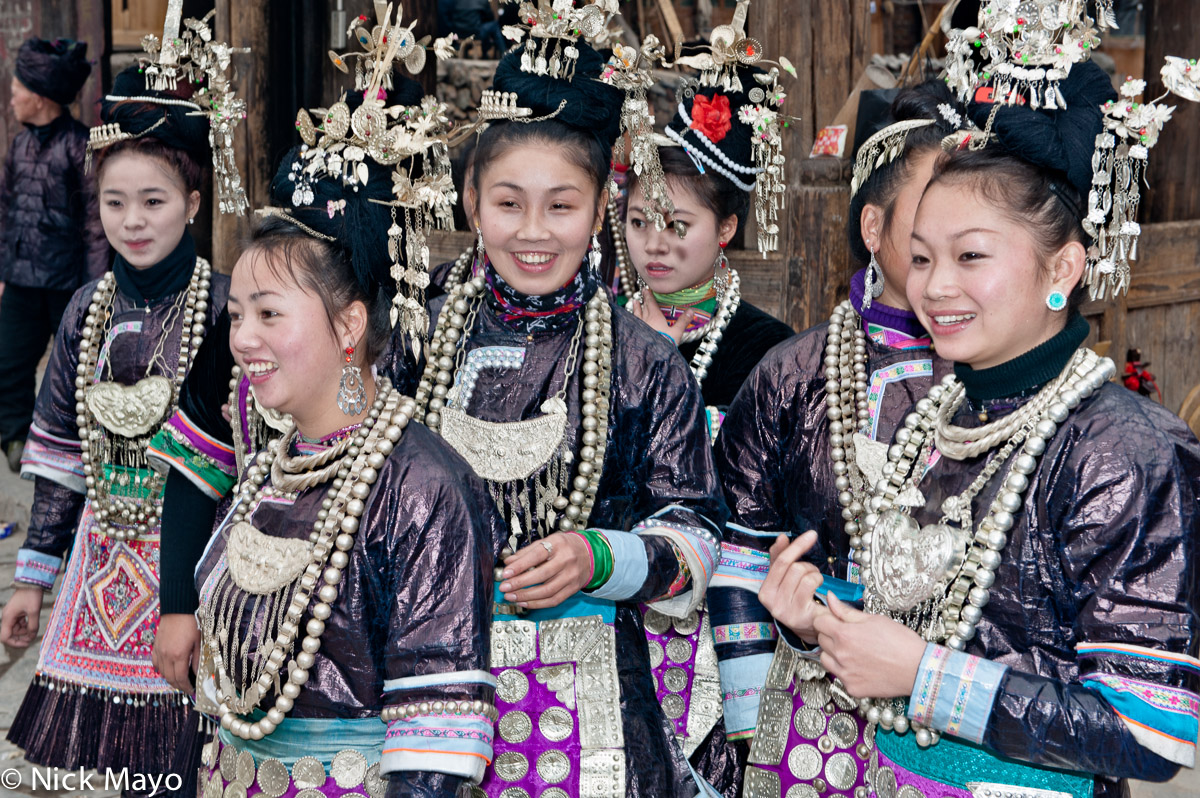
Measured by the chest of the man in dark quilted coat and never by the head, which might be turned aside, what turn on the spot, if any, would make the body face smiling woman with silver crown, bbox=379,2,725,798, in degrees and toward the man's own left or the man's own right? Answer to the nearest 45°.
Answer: approximately 45° to the man's own left

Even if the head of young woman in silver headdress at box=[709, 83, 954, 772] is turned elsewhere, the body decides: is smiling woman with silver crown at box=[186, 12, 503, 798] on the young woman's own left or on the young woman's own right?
on the young woman's own right

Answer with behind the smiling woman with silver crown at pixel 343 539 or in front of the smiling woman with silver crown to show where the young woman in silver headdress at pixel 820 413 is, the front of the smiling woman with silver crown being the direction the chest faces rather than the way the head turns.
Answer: behind

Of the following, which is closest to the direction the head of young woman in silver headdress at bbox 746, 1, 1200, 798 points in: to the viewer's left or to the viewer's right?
to the viewer's left

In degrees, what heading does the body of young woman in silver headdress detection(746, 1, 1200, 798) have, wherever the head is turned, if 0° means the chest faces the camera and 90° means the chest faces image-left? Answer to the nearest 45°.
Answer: approximately 45°

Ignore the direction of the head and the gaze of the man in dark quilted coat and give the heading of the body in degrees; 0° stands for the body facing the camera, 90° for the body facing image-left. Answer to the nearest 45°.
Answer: approximately 45°

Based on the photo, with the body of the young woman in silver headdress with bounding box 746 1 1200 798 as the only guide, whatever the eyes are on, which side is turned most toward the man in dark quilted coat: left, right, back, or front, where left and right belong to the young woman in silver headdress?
right

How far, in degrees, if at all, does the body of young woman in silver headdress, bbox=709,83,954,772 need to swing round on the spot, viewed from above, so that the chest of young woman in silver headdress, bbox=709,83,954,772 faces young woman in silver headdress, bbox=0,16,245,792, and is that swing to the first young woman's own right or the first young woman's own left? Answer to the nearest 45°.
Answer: approximately 135° to the first young woman's own right

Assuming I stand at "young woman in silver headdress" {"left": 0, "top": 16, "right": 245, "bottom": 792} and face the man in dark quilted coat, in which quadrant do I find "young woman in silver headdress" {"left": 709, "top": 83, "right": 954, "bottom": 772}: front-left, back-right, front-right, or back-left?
back-right

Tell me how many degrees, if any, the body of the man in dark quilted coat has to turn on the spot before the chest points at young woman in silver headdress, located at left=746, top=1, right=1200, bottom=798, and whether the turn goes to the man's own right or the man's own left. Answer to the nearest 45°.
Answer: approximately 45° to the man's own left

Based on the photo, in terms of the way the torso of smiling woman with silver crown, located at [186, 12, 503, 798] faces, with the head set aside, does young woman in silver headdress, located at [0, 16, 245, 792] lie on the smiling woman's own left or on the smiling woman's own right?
on the smiling woman's own right
